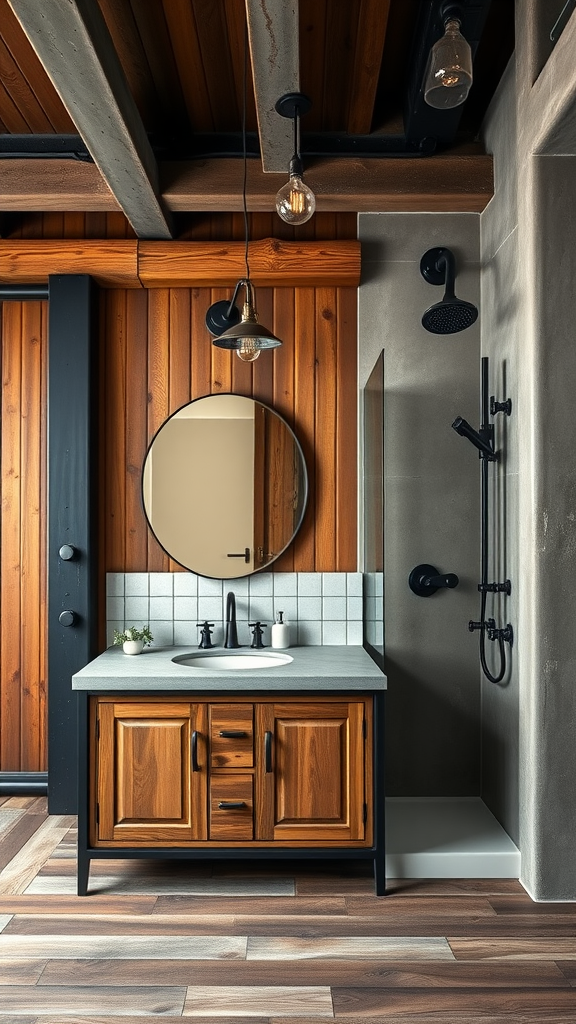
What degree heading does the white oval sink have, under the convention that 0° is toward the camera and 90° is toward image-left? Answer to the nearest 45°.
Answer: approximately 0°

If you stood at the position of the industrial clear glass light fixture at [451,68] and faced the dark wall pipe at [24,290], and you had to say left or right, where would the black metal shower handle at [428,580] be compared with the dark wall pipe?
right

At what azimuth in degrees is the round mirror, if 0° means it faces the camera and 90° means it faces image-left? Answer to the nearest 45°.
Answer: approximately 0°
